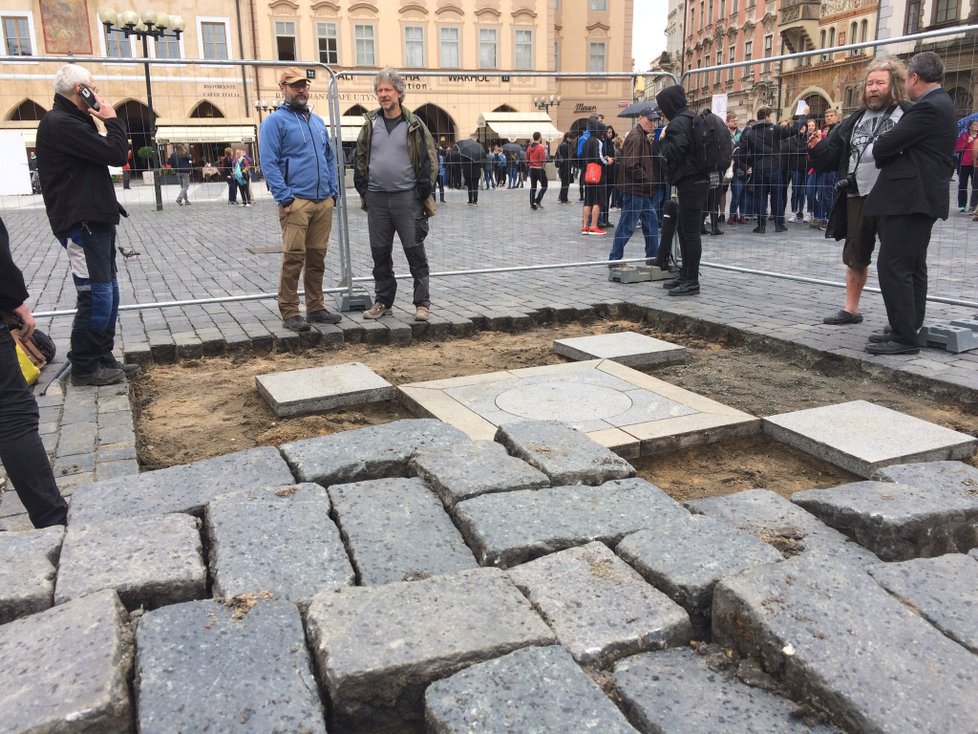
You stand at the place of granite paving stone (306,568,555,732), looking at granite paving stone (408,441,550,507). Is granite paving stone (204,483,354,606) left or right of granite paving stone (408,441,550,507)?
left

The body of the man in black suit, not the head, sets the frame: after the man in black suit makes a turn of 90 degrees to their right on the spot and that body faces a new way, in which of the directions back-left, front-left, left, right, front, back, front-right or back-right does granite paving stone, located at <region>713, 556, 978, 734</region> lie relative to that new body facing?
back

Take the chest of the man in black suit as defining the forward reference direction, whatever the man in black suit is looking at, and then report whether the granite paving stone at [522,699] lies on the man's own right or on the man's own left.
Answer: on the man's own left

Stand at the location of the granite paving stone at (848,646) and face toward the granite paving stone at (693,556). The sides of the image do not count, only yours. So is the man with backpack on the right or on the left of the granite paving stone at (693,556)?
right

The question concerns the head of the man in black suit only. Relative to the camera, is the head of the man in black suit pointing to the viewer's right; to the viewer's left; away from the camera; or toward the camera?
to the viewer's left

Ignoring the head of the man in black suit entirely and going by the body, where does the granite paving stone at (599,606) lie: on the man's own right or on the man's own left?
on the man's own left

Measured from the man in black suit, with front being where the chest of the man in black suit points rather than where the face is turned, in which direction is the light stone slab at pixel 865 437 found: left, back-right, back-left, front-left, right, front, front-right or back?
left

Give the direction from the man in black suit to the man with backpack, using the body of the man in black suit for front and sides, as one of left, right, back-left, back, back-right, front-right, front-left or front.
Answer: front-right

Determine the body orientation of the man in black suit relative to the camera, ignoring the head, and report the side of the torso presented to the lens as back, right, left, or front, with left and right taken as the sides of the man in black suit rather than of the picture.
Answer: left

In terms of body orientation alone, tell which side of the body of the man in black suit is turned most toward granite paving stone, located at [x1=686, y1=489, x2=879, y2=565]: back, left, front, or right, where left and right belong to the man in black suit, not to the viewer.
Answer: left

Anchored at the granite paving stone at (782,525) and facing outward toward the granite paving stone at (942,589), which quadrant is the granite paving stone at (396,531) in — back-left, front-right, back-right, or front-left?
back-right

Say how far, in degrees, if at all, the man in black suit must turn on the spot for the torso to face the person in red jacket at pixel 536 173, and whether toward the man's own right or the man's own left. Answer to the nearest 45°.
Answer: approximately 45° to the man's own right

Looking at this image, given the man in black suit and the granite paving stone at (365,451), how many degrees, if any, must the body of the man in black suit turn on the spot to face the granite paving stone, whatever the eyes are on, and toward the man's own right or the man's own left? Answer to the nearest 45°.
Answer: approximately 45° to the man's own left
